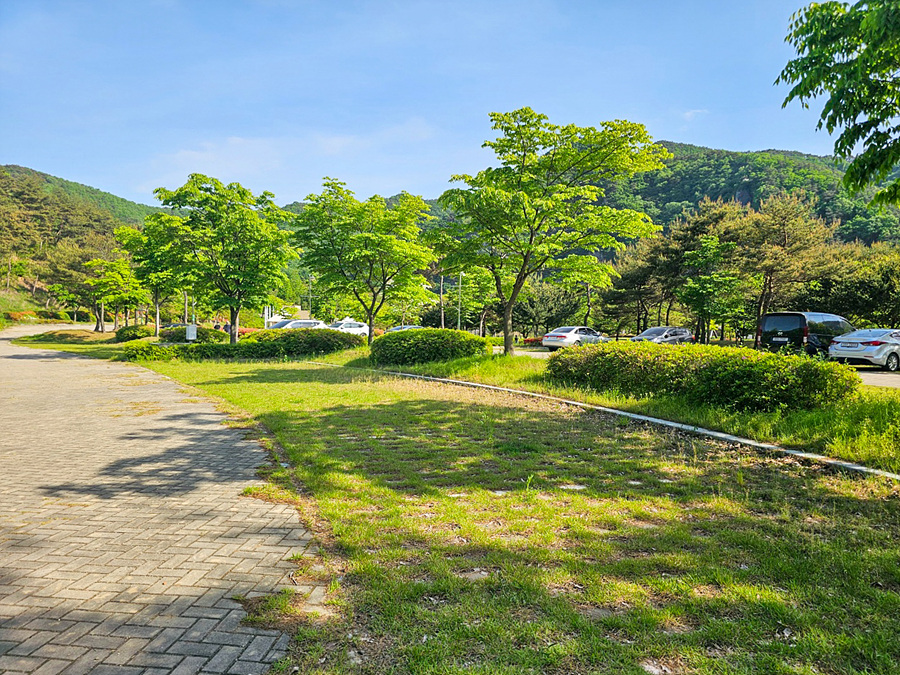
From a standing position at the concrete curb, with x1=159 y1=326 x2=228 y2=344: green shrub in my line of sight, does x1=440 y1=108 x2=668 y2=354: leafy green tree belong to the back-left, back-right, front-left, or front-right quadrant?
front-right

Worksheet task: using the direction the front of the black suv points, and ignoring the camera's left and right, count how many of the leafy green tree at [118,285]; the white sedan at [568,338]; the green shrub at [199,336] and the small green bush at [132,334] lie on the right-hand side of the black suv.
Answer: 0

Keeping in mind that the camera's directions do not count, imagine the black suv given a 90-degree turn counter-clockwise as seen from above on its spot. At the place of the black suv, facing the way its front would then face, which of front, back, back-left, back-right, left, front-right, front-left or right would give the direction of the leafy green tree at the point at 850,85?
back-left

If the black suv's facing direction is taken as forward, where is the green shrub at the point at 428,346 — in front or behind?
behind

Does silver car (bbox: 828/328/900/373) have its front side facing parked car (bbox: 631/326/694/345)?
no

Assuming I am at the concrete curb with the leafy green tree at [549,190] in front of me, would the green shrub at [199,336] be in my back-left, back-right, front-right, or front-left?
front-left

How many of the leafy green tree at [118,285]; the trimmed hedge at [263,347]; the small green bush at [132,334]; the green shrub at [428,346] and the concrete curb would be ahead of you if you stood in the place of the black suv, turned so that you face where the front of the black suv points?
0

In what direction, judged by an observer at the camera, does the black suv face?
facing away from the viewer and to the right of the viewer
